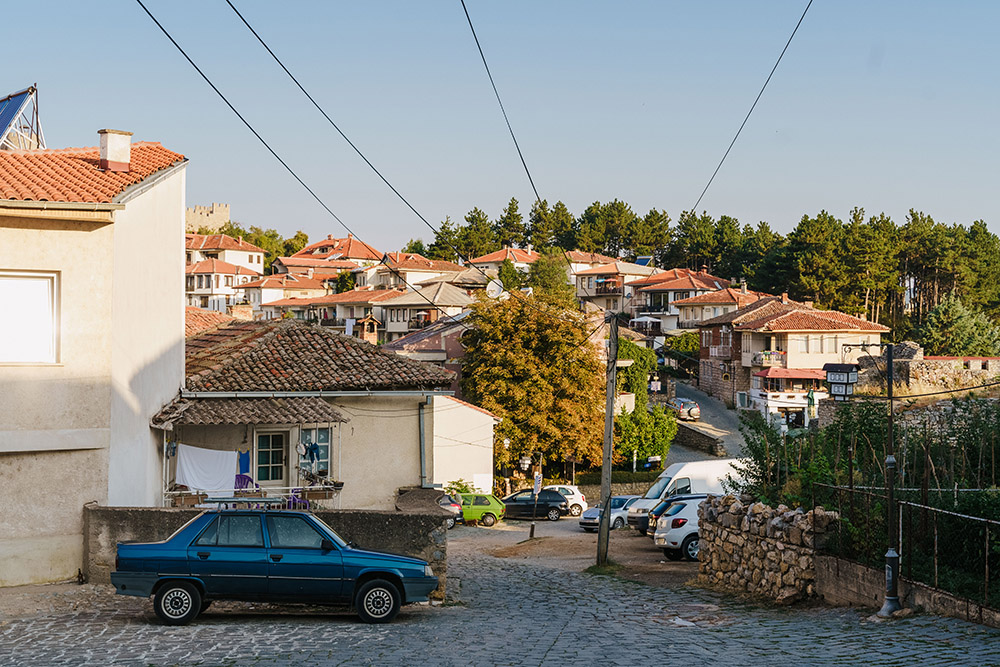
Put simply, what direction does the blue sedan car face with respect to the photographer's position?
facing to the right of the viewer

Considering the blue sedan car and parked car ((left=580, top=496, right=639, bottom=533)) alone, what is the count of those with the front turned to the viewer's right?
1

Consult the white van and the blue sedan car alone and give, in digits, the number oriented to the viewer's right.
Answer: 1

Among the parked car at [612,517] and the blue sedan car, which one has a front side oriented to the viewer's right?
the blue sedan car

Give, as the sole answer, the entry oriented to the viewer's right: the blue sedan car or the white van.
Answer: the blue sedan car

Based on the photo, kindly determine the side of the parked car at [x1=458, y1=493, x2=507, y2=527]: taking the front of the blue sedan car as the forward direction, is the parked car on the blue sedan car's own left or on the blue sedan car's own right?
on the blue sedan car's own left

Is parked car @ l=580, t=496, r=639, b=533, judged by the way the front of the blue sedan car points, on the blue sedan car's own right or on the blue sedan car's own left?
on the blue sedan car's own left

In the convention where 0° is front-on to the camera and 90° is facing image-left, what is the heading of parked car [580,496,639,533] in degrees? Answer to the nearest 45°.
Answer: approximately 45°
